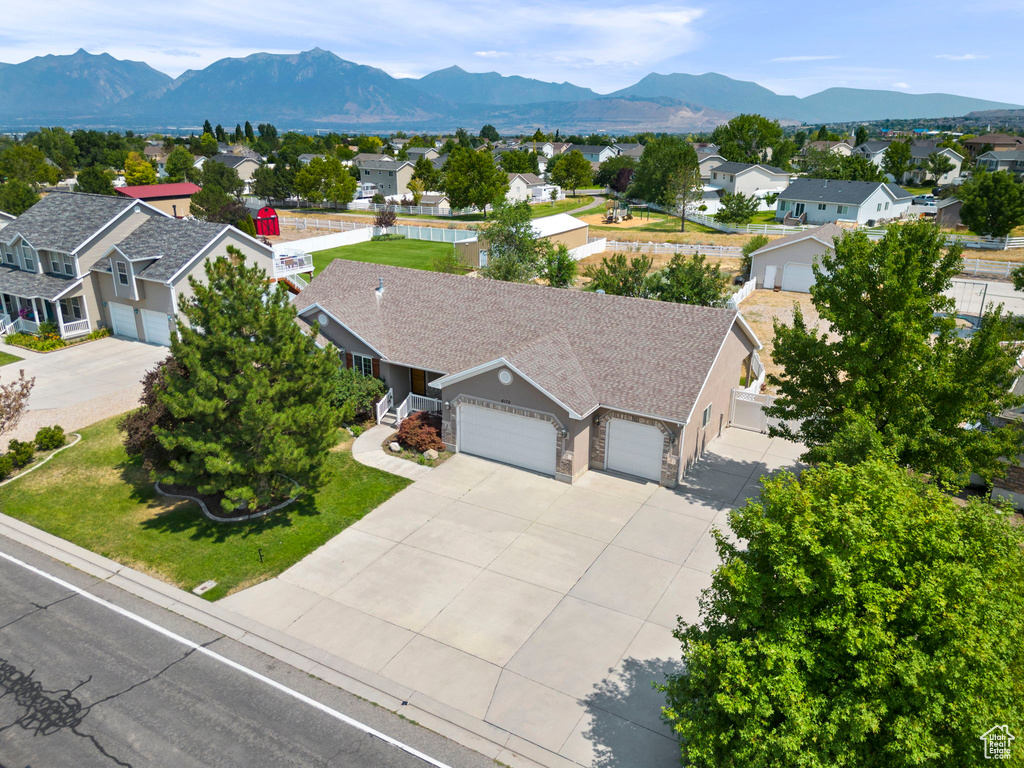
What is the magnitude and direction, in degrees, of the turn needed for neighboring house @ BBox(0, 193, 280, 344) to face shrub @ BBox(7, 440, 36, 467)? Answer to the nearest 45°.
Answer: approximately 45° to its left

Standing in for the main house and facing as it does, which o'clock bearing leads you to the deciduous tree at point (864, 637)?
The deciduous tree is roughly at 10 o'clock from the main house.

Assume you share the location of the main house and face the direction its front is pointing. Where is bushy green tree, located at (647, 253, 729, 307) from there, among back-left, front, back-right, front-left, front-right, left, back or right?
back

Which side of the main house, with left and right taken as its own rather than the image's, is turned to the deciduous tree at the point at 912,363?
left

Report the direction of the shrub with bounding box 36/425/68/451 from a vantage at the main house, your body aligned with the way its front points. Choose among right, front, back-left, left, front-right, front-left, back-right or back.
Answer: front-right

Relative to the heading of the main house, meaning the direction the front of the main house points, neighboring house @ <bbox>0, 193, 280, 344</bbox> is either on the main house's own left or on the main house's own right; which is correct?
on the main house's own right

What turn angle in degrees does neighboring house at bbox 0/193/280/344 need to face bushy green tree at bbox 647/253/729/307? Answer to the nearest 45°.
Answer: approximately 90° to its left

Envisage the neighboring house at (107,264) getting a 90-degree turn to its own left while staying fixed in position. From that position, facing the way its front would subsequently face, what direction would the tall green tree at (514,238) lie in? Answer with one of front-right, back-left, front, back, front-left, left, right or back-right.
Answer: front-left

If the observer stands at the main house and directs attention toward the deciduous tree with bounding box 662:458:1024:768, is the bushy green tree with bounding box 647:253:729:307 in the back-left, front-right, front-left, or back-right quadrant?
back-left

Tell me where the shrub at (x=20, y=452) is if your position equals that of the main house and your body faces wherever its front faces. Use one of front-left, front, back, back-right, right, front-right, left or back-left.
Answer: front-right

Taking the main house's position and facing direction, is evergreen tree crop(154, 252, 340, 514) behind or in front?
in front

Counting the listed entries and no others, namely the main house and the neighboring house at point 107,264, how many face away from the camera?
0

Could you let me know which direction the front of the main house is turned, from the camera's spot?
facing the viewer and to the left of the viewer

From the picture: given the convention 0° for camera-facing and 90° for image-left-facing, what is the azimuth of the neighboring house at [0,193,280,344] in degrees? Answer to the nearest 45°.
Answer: approximately 45°

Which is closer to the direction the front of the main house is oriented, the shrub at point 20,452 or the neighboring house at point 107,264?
the shrub
